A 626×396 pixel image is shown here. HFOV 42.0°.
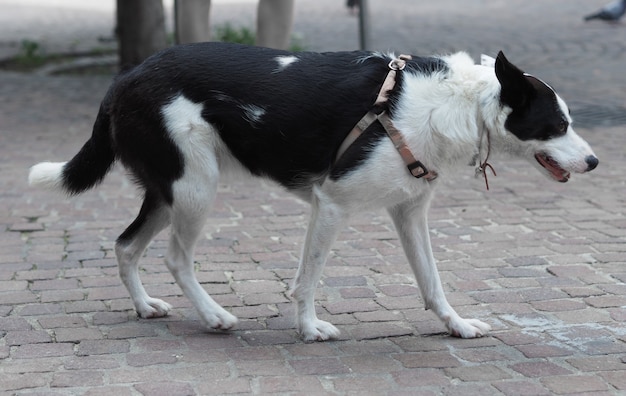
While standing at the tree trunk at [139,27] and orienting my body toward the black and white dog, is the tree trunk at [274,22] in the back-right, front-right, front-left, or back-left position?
front-left

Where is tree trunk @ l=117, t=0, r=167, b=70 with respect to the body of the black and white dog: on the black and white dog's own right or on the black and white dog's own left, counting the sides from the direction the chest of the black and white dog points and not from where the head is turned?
on the black and white dog's own left

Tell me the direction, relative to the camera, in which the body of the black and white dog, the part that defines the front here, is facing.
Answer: to the viewer's right

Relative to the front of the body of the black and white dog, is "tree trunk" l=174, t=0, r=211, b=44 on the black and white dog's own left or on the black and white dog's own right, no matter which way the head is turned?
on the black and white dog's own left

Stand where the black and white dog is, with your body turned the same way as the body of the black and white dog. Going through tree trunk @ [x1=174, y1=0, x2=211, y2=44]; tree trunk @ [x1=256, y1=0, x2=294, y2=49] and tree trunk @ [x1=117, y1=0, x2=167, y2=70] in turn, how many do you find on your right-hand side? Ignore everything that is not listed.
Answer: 0

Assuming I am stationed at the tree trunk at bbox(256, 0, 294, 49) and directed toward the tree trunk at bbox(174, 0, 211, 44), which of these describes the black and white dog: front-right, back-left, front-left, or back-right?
back-left

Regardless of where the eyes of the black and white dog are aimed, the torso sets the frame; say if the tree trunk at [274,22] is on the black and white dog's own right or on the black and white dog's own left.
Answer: on the black and white dog's own left
